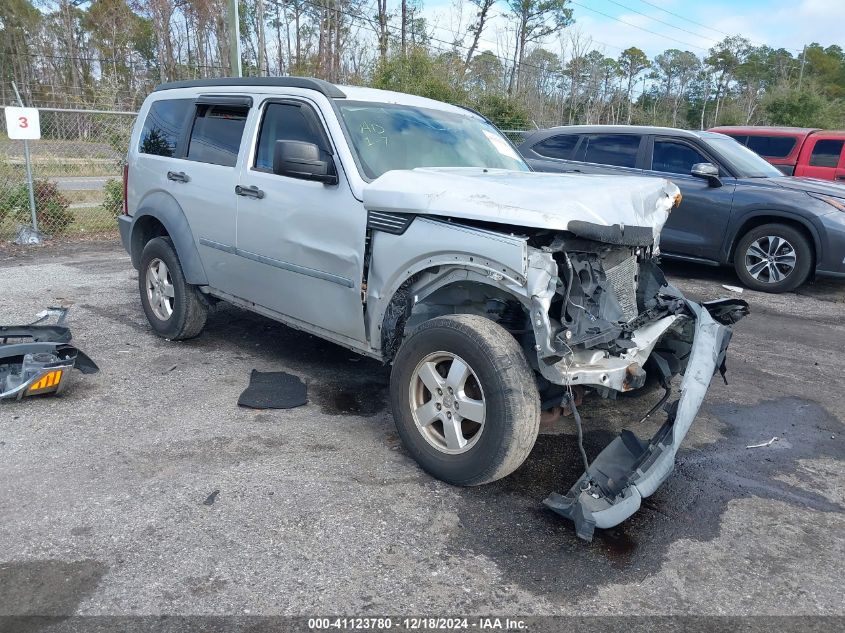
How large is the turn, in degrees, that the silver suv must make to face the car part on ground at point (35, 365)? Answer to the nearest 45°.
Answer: approximately 135° to its right

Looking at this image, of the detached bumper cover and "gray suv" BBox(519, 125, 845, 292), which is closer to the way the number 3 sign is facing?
the detached bumper cover

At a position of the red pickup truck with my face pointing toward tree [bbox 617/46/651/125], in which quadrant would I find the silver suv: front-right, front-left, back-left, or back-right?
back-left

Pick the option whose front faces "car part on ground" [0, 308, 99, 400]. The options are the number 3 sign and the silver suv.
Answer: the number 3 sign

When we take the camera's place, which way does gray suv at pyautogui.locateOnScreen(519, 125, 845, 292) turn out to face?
facing the viewer and to the right of the viewer

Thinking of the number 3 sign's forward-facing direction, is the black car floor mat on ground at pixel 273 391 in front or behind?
in front

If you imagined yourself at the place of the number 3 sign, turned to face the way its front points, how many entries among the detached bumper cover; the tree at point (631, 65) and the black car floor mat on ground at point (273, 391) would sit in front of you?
2

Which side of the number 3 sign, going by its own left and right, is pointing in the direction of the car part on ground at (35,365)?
front
